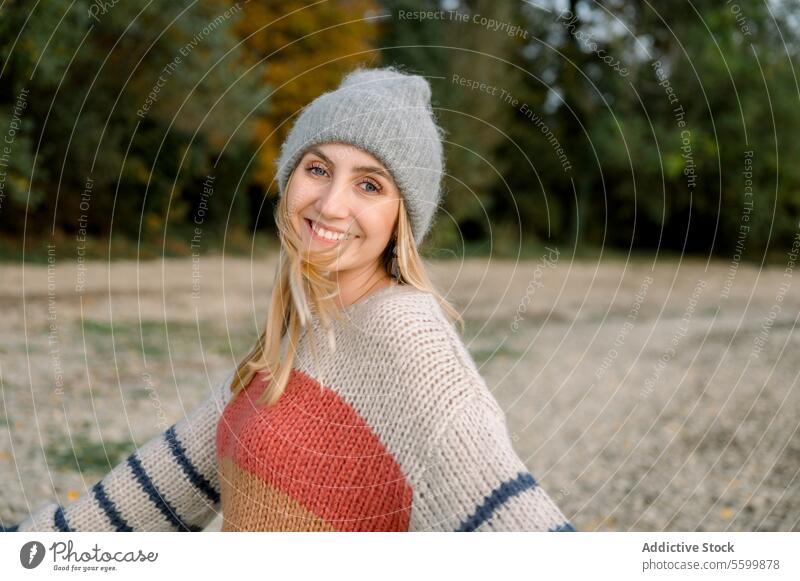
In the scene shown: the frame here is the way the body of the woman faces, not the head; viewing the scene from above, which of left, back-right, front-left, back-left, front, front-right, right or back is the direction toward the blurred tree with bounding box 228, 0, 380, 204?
back-right

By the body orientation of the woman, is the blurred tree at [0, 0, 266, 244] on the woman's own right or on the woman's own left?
on the woman's own right

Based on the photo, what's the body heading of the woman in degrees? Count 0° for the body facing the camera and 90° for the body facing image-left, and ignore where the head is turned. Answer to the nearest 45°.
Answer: approximately 45°
